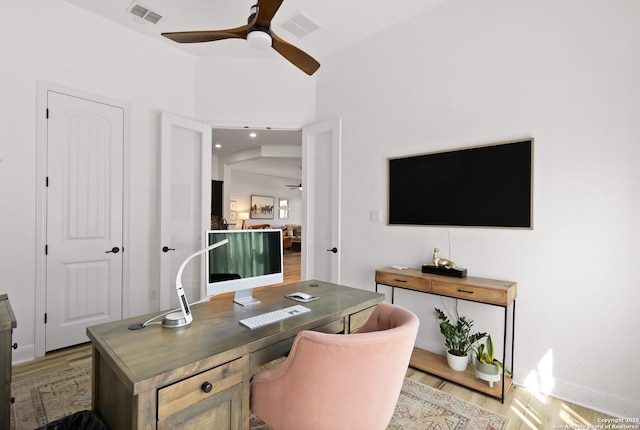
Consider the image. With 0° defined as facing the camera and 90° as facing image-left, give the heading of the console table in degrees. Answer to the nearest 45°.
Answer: approximately 45°

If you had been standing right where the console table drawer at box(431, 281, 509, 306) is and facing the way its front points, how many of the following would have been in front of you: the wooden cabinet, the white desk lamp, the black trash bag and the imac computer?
4

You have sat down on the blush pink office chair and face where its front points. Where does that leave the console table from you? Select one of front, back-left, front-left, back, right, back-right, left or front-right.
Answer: right

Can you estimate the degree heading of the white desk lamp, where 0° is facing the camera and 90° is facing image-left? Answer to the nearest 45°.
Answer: approximately 270°

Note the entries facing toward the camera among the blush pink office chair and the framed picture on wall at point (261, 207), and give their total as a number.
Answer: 1

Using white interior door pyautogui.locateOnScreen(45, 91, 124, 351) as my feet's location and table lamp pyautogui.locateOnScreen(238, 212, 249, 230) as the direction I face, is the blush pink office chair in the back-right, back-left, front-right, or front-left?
back-right

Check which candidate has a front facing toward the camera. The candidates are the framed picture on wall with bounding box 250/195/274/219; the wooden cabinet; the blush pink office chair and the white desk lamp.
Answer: the framed picture on wall

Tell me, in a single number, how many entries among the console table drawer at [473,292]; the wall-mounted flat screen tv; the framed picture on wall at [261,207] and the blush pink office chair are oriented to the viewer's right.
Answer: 0

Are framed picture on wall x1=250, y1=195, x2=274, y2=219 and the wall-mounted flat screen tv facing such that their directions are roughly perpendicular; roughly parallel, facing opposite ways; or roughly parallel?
roughly perpendicular

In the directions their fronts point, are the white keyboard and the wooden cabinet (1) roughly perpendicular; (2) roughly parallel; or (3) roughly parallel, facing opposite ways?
roughly perpendicular

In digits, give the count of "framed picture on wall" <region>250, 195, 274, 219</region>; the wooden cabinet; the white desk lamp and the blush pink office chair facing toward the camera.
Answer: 1

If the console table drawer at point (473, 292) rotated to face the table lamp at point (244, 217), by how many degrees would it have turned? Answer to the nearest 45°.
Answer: approximately 90° to its right

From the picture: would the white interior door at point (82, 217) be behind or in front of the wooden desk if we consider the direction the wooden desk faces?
behind

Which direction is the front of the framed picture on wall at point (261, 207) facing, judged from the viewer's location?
facing the viewer

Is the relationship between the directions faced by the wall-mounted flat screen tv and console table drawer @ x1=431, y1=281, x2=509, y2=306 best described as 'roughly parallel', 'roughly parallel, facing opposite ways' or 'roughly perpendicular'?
roughly parallel

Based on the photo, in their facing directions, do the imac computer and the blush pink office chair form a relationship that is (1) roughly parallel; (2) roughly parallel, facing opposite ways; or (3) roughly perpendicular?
roughly parallel, facing opposite ways

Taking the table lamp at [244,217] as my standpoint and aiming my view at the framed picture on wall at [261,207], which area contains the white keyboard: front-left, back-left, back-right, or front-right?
back-right

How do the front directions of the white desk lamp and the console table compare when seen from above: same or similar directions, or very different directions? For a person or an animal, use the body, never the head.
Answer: very different directions

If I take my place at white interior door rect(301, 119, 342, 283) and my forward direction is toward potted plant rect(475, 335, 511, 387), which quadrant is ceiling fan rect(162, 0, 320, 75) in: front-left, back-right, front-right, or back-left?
front-right
